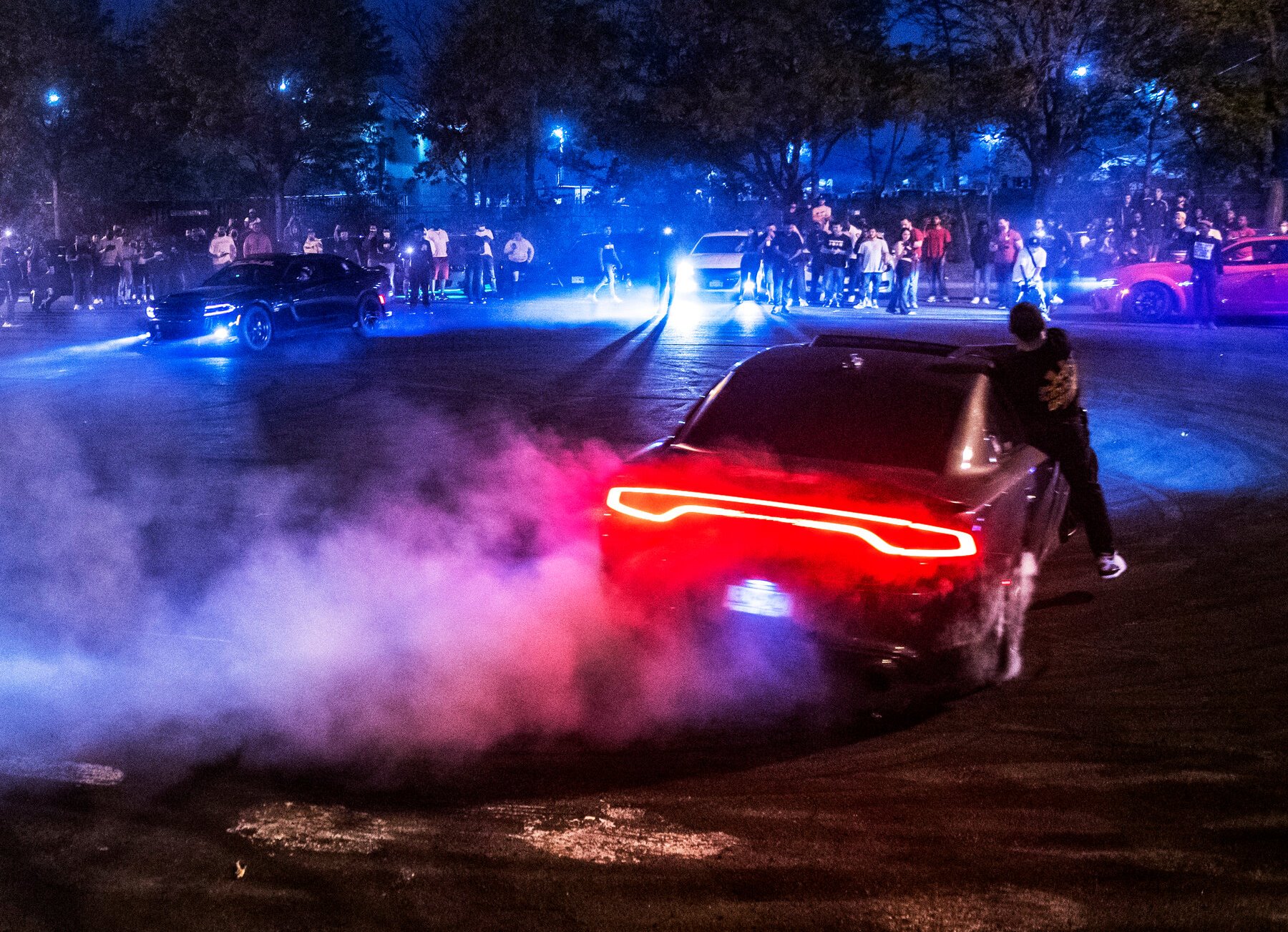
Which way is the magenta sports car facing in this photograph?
to the viewer's left

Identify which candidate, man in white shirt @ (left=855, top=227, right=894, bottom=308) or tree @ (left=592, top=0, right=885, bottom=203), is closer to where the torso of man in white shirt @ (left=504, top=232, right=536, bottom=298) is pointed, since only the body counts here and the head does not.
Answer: the man in white shirt

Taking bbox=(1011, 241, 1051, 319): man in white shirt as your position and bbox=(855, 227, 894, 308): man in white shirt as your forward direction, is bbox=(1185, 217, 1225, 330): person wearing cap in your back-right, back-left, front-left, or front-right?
back-left

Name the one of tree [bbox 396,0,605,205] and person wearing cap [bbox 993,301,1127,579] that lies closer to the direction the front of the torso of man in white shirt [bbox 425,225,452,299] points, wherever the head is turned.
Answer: the person wearing cap

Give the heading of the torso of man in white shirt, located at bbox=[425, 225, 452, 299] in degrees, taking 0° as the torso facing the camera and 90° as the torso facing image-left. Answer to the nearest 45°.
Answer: approximately 0°

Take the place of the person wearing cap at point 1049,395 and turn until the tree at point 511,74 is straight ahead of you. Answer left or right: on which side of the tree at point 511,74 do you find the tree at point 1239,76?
right

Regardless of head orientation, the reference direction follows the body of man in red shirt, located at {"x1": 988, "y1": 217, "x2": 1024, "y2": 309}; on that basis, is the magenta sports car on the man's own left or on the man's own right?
on the man's own left

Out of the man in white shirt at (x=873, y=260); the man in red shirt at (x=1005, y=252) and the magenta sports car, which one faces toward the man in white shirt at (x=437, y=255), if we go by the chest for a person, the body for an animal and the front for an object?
the magenta sports car

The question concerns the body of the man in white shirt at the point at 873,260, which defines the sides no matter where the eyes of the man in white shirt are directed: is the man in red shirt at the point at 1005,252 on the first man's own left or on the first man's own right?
on the first man's own left
